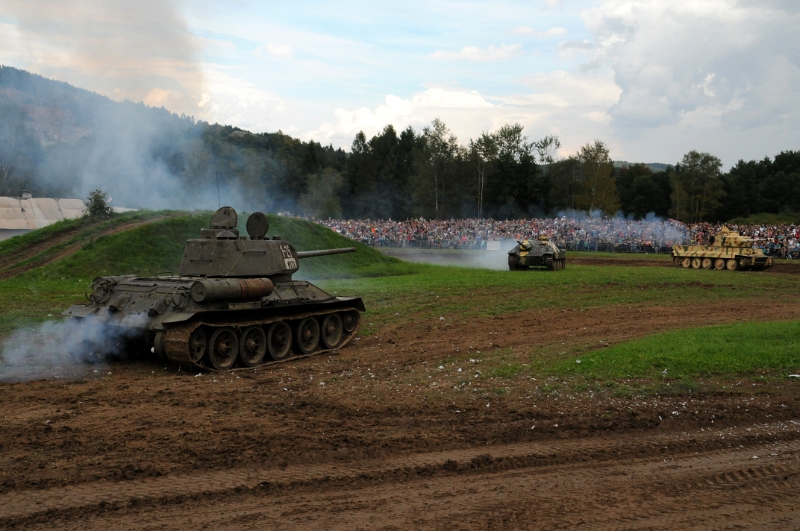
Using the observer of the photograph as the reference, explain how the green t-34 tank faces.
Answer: facing away from the viewer and to the right of the viewer
